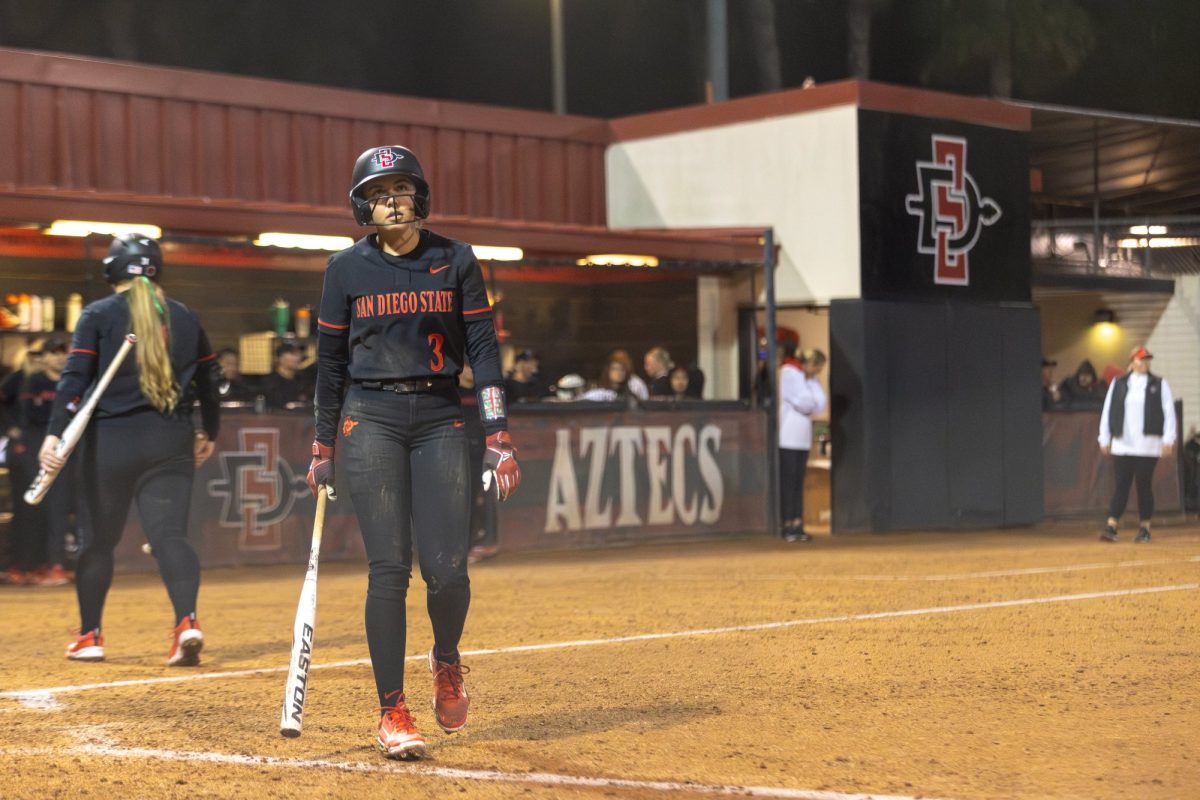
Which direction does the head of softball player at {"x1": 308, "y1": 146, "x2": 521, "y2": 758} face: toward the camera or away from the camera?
toward the camera

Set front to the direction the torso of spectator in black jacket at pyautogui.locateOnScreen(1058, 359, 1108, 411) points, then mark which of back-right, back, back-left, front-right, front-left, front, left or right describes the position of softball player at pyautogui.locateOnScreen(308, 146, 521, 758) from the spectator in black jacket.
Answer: front

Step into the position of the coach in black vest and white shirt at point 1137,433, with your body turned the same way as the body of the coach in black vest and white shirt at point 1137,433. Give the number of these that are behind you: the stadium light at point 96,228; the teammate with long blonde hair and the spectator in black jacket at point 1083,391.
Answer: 1

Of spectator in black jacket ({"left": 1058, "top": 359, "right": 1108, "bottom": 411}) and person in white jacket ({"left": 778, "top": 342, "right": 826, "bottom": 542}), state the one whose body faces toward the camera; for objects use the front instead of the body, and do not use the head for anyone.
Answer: the spectator in black jacket

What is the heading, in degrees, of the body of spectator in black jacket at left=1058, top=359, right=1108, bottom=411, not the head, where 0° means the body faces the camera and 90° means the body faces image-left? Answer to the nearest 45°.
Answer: approximately 0°

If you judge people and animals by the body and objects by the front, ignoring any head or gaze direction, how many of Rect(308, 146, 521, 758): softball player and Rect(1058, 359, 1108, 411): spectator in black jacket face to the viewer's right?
0

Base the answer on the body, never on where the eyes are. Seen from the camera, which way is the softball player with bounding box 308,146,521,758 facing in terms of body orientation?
toward the camera

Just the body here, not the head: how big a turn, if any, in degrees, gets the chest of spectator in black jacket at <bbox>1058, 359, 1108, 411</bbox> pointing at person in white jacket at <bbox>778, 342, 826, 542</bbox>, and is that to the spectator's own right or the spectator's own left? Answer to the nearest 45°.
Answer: approximately 45° to the spectator's own right

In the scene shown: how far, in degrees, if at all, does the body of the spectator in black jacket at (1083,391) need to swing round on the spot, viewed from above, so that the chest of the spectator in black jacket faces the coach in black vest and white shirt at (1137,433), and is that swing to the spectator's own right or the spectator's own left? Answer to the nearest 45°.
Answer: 0° — they already face them
